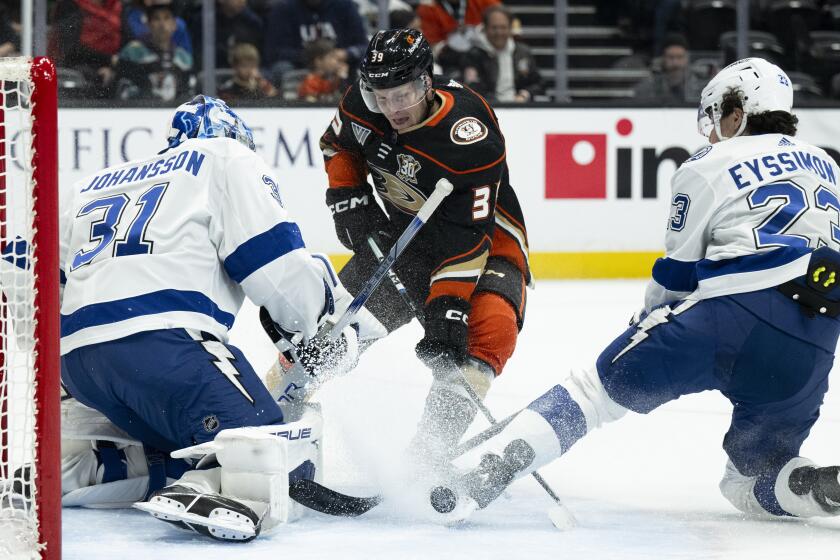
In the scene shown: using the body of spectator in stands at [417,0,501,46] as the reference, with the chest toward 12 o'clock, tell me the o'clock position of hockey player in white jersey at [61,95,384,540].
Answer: The hockey player in white jersey is roughly at 12 o'clock from the spectator in stands.

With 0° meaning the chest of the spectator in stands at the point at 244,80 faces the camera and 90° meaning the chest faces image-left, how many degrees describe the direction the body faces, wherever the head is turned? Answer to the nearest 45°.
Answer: approximately 0°

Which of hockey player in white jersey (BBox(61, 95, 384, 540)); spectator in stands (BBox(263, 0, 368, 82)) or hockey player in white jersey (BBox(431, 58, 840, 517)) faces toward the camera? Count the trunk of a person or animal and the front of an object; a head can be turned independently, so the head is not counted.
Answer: the spectator in stands

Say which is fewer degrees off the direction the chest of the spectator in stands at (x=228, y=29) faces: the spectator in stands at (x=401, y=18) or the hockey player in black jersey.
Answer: the hockey player in black jersey

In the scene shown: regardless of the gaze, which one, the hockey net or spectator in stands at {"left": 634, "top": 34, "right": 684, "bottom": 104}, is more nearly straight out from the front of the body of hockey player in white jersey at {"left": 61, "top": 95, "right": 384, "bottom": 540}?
the spectator in stands

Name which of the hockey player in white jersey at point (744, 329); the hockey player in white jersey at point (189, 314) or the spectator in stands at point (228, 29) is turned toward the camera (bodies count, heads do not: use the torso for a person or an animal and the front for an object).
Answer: the spectator in stands

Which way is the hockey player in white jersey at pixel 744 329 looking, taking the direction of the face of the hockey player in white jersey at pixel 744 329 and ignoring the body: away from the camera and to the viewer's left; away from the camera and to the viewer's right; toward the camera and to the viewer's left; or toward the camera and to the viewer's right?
away from the camera and to the viewer's left

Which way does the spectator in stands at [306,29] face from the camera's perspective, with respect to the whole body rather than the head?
toward the camera

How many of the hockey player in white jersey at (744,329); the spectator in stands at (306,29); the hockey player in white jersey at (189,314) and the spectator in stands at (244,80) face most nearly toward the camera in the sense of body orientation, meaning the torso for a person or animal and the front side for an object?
2

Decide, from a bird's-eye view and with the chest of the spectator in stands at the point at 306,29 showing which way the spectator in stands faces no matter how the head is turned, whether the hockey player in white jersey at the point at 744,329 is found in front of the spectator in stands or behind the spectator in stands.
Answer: in front
